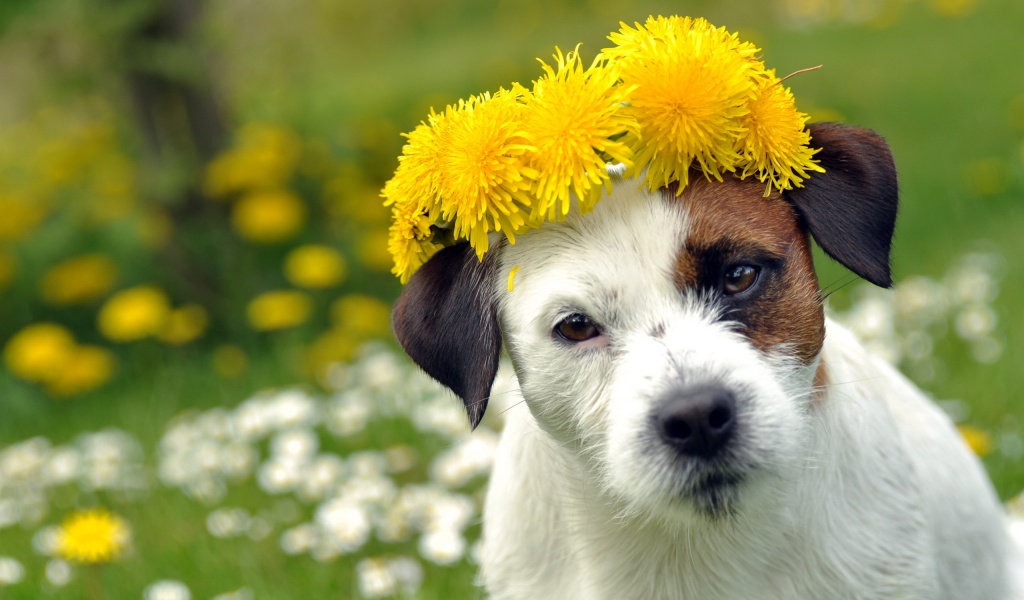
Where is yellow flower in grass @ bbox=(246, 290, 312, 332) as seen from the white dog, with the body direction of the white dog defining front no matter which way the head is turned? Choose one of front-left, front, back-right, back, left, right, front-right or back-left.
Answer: back-right

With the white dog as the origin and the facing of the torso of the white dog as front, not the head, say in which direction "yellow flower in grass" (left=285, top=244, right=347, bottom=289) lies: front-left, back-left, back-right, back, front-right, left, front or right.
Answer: back-right

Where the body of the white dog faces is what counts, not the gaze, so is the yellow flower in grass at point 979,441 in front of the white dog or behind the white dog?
behind

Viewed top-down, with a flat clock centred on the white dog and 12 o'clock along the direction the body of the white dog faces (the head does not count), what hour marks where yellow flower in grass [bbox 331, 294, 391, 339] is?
The yellow flower in grass is roughly at 5 o'clock from the white dog.

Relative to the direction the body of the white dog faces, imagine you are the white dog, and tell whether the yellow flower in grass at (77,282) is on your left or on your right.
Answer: on your right

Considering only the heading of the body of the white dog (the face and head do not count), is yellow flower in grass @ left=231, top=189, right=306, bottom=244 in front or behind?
behind

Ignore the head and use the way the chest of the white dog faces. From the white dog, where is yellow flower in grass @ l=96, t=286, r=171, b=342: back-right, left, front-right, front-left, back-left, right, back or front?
back-right

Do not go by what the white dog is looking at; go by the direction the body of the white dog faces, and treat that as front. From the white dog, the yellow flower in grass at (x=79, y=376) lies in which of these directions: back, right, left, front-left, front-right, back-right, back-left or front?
back-right

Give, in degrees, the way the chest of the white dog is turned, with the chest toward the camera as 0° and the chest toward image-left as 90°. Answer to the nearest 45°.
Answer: approximately 0°

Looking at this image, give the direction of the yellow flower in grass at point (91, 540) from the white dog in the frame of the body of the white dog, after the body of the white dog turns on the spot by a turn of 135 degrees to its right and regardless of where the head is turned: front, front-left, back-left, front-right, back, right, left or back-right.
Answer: front-left

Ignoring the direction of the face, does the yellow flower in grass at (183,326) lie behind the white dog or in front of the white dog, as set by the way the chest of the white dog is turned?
behind
